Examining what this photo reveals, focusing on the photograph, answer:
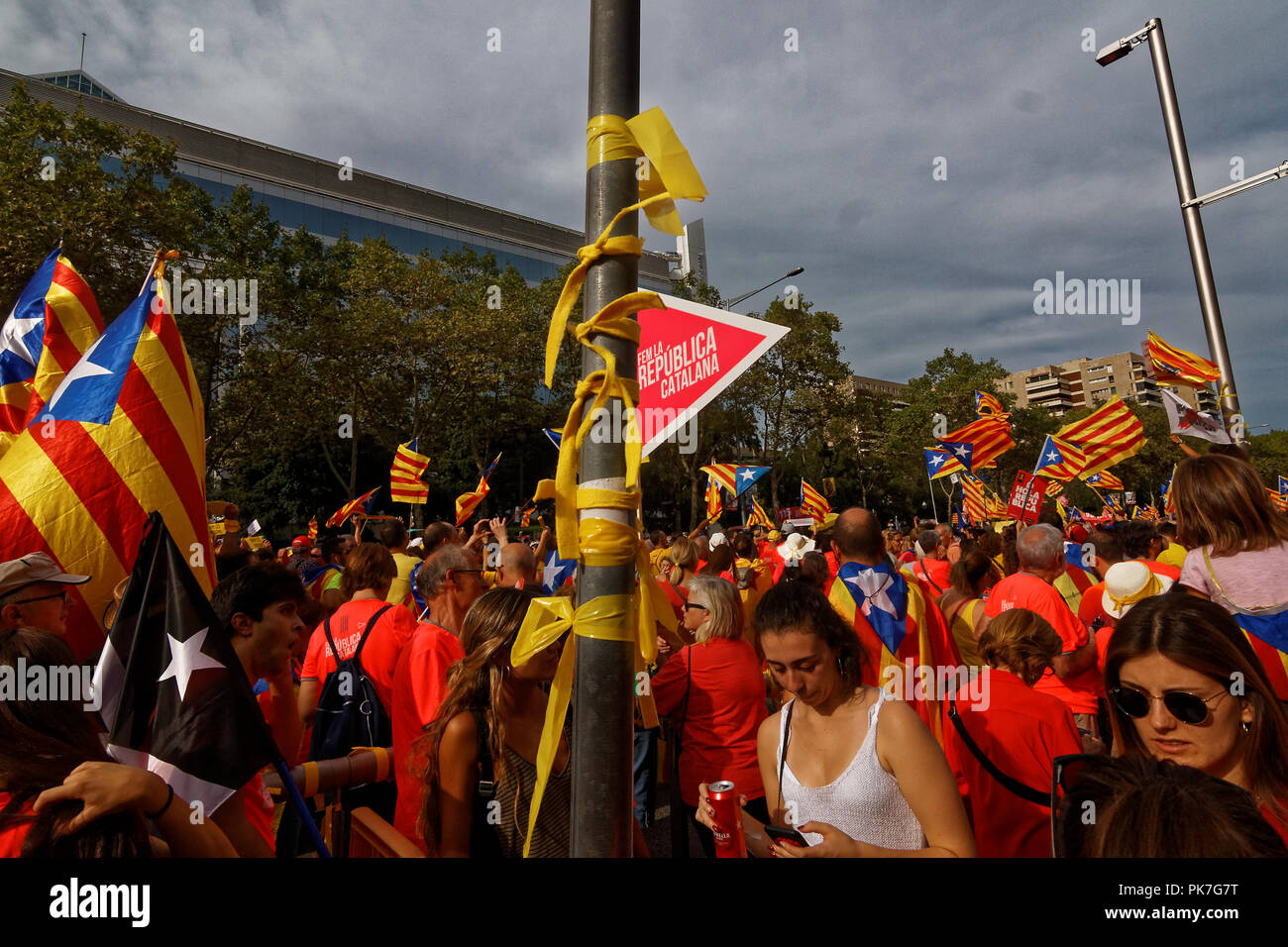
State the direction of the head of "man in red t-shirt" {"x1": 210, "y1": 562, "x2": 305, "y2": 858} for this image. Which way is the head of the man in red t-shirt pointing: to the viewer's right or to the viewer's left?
to the viewer's right

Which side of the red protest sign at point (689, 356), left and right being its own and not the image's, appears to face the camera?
front

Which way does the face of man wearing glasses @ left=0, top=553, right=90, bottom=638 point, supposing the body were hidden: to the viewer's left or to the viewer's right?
to the viewer's right

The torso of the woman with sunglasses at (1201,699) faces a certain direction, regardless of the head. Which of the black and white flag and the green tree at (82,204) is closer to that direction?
the black and white flag

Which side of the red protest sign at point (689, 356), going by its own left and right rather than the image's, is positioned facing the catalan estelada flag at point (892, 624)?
back
